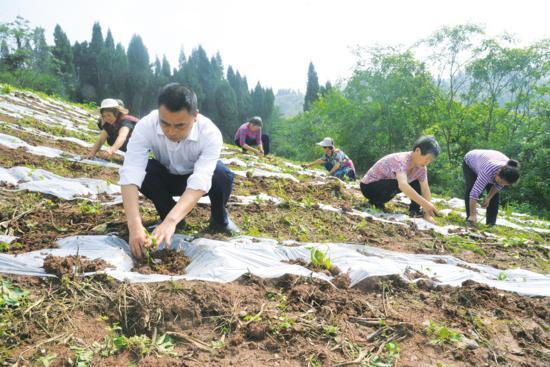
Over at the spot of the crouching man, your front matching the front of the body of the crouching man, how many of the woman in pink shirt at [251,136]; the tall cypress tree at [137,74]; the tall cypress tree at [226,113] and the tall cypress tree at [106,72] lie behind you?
4

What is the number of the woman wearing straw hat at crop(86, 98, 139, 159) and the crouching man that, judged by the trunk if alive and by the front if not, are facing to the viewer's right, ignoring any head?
0

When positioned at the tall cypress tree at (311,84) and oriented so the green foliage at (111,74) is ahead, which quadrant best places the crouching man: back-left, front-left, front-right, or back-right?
front-left

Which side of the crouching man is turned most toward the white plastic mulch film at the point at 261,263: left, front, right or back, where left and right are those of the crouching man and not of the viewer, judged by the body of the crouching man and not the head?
left

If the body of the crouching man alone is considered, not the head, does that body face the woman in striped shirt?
no

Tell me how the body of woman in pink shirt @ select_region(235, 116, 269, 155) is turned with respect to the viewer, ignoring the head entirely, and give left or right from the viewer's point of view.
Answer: facing the viewer and to the right of the viewer

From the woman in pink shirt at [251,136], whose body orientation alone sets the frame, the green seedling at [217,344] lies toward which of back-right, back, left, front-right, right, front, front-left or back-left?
front-right

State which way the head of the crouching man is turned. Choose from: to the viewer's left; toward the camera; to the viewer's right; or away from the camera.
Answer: toward the camera

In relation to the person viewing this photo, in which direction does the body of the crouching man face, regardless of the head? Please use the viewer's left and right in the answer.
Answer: facing the viewer

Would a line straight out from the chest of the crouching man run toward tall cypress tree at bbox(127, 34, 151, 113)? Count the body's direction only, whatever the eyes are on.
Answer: no

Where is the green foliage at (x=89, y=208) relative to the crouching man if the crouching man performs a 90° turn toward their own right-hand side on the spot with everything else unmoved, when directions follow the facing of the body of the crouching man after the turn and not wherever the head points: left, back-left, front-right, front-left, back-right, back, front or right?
front-right

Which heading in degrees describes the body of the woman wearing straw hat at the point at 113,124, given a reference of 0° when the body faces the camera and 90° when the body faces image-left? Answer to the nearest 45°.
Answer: approximately 45°

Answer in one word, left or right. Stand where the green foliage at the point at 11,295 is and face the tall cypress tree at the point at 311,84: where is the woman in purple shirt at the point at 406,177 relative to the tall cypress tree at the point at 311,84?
right

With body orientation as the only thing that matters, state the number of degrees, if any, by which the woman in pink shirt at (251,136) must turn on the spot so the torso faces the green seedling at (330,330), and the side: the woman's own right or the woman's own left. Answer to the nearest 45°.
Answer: approximately 45° to the woman's own right

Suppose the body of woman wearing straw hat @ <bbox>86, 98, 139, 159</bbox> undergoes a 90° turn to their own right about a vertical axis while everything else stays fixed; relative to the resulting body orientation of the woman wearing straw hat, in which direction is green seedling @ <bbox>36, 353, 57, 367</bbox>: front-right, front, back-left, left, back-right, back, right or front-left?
back-left
